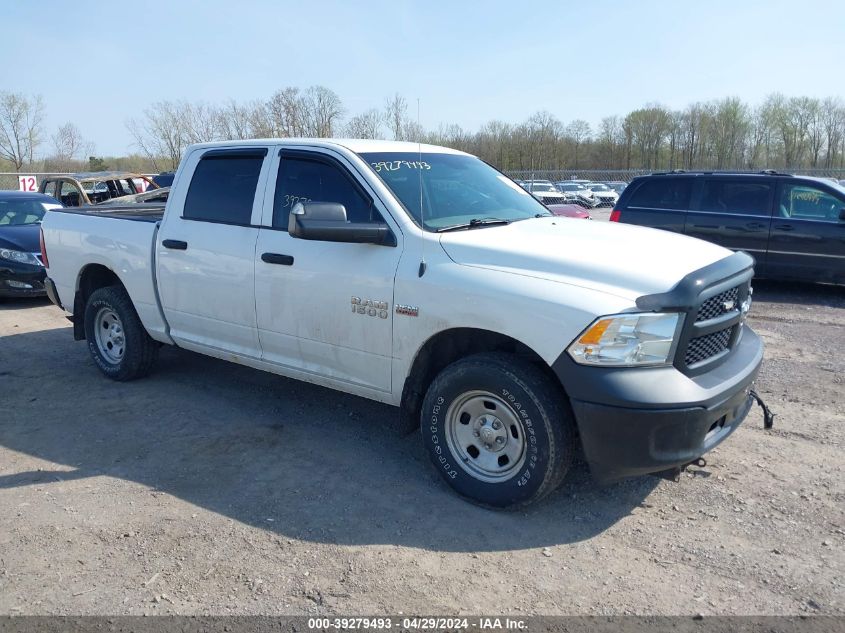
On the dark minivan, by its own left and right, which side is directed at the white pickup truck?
right

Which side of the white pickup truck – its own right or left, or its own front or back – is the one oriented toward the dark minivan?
left

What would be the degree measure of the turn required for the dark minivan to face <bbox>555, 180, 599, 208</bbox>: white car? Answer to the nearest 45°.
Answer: approximately 90° to its left

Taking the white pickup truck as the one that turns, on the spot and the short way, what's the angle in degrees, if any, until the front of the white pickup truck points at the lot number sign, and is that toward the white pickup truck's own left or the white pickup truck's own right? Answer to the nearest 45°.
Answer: approximately 180°

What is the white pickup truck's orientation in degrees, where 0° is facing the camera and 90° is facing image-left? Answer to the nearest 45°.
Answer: approximately 315°

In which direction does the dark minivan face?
to the viewer's right

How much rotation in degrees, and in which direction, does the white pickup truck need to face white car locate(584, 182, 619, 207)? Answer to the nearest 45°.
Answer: approximately 135° to its left
